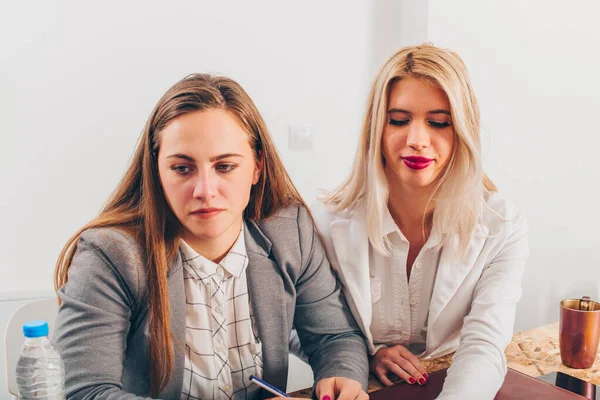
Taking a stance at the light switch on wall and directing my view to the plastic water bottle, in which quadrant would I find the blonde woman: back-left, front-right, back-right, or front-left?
front-left

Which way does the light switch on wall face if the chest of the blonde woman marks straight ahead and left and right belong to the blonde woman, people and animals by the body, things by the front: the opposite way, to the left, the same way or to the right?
the same way

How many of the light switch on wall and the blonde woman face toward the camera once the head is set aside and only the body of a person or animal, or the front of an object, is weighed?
2

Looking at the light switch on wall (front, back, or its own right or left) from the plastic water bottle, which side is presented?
front

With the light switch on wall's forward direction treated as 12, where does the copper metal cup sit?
The copper metal cup is roughly at 11 o'clock from the light switch on wall.

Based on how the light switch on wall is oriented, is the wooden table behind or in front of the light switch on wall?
in front

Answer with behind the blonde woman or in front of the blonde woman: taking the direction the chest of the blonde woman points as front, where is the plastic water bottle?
in front

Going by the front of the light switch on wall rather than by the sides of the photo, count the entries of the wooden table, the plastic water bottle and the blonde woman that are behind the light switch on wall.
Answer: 0

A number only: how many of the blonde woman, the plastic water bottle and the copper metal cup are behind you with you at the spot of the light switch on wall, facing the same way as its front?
0

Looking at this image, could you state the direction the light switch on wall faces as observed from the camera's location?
facing the viewer

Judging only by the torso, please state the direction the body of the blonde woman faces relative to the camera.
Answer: toward the camera
